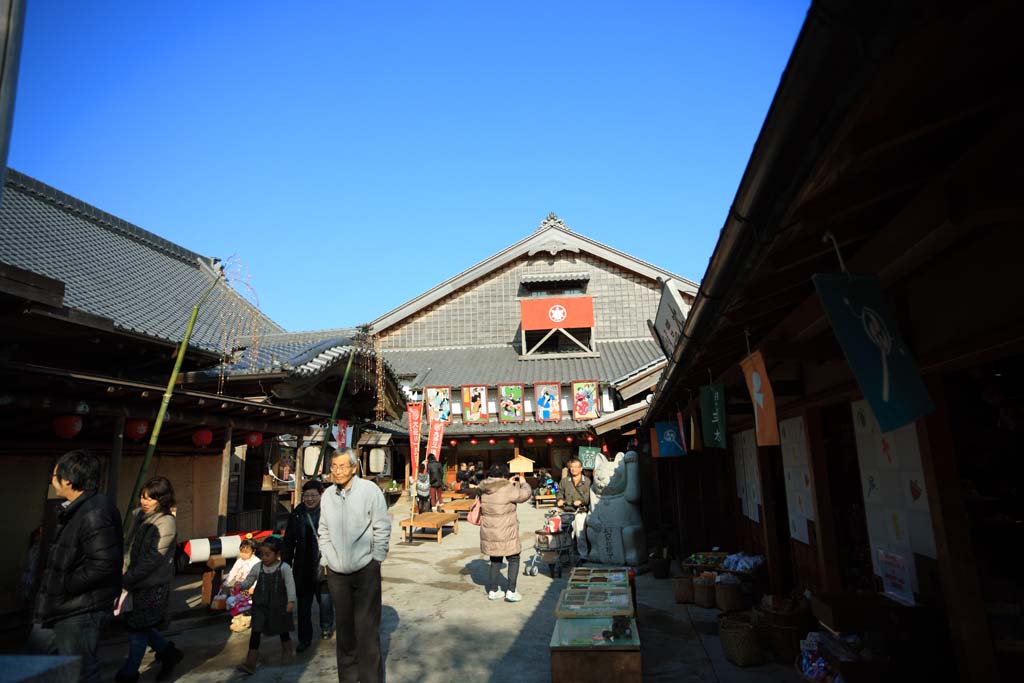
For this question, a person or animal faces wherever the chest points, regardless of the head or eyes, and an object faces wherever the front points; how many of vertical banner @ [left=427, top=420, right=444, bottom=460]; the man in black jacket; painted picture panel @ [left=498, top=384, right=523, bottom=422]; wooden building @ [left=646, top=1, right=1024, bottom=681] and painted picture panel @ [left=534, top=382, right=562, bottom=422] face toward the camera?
3

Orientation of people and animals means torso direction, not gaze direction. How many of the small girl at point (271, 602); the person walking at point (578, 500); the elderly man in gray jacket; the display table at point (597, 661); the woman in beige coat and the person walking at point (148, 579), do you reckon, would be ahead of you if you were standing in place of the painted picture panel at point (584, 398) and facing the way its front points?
6

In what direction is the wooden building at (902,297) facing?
to the viewer's left

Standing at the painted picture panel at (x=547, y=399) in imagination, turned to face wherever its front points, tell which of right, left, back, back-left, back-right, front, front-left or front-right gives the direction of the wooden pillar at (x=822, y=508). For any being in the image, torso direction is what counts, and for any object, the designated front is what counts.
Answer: front

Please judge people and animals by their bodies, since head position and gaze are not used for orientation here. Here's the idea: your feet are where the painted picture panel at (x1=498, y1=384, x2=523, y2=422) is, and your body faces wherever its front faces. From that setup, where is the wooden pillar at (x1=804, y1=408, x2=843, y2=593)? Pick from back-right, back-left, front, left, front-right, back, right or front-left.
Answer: front

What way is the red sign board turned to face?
toward the camera

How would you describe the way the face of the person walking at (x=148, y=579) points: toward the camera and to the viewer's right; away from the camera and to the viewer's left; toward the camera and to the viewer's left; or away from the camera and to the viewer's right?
toward the camera and to the viewer's left

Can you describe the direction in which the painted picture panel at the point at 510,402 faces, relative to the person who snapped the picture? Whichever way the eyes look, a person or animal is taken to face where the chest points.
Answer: facing the viewer

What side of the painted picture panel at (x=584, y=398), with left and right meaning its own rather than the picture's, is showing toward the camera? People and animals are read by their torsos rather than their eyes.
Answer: front

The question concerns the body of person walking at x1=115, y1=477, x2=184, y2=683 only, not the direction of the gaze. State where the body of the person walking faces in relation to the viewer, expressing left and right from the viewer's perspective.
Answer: facing the viewer and to the left of the viewer

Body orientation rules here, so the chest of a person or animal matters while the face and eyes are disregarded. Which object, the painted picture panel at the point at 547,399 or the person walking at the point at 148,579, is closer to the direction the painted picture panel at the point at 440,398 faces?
the person walking

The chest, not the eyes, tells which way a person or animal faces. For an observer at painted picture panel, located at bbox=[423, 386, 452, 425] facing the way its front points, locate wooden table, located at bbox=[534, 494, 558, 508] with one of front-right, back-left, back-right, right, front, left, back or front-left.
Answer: front-left

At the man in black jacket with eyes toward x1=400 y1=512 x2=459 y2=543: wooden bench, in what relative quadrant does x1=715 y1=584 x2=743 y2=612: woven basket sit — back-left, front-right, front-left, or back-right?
front-right

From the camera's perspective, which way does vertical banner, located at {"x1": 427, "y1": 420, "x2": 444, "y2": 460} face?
toward the camera

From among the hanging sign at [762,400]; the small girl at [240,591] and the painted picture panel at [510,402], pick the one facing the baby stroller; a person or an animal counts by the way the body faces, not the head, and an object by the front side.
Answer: the painted picture panel
